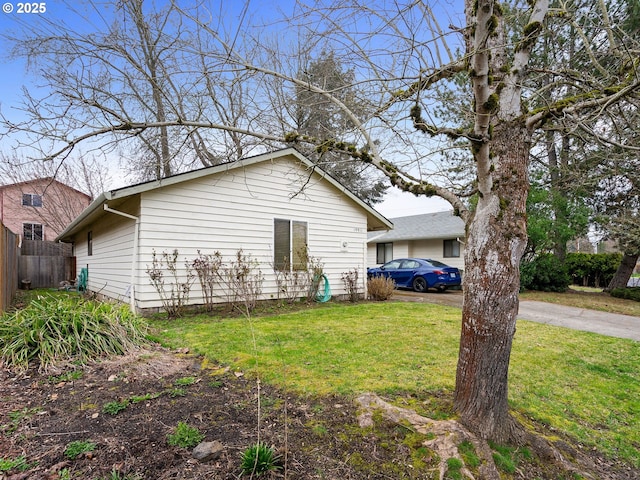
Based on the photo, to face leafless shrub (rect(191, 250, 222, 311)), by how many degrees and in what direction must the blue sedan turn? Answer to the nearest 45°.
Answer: approximately 90° to its left

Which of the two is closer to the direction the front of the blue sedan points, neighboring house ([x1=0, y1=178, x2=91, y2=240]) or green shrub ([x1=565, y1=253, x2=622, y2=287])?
the neighboring house

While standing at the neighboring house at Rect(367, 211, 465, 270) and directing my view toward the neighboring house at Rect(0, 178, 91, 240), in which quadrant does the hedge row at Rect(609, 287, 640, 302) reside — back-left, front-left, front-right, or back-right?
back-left

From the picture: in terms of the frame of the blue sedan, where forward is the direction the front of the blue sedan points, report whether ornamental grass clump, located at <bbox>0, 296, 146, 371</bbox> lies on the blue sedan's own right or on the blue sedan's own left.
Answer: on the blue sedan's own left

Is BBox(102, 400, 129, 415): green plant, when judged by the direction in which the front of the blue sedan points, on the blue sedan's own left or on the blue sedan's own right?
on the blue sedan's own left

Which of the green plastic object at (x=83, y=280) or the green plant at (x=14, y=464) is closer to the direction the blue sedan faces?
the green plastic object

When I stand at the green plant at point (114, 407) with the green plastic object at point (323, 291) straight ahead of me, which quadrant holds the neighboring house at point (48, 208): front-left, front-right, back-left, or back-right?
front-left

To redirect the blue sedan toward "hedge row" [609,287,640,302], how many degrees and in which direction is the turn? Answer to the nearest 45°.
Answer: approximately 135° to its right

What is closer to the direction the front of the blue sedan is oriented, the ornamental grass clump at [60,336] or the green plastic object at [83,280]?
the green plastic object

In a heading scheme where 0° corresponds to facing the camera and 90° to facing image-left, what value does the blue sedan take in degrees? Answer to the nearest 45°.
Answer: approximately 135°

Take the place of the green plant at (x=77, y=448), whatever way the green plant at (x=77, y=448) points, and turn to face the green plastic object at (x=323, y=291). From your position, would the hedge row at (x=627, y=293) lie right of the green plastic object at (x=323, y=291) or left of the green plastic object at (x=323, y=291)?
right

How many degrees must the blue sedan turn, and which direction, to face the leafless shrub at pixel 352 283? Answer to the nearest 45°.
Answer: approximately 90° to its left

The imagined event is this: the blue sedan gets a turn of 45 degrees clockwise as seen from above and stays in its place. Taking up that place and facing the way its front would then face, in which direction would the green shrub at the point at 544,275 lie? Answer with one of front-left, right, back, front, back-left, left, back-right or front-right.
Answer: right

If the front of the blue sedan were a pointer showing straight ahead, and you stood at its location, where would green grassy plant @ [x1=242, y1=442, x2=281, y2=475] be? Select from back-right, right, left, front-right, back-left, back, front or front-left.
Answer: back-left

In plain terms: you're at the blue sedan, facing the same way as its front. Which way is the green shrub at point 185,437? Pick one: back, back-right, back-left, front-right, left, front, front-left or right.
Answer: back-left

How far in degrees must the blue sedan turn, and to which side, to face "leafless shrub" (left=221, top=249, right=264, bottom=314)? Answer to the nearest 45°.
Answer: approximately 90° to its left

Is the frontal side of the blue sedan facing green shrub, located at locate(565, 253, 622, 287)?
no
